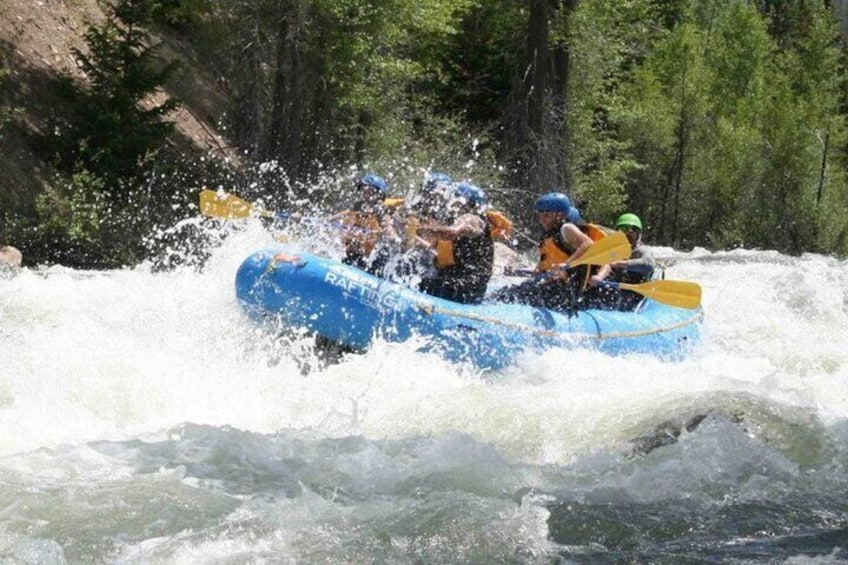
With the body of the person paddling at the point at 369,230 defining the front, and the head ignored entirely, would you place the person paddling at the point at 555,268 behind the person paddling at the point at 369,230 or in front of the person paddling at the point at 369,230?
behind

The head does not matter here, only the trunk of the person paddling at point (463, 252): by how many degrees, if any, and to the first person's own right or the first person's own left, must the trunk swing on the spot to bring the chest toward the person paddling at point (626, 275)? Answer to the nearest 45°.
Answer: approximately 135° to the first person's own right

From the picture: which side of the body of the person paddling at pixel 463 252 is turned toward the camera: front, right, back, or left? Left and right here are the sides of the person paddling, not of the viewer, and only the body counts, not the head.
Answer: left

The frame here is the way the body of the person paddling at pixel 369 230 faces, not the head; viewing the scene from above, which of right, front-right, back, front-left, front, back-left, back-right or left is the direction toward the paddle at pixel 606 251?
back-left

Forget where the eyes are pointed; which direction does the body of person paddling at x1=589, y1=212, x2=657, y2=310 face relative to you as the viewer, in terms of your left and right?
facing to the left of the viewer

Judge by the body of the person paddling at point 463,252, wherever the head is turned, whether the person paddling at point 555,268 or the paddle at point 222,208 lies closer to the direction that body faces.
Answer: the paddle

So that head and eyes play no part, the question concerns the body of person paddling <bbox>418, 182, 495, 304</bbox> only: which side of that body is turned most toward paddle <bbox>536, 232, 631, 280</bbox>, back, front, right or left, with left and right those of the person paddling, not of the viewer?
back

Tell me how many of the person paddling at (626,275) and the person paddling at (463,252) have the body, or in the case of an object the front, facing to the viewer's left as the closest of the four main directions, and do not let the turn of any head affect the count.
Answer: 2

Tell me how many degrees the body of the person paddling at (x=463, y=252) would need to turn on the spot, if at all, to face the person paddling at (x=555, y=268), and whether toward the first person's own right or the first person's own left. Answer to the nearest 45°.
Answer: approximately 135° to the first person's own right
